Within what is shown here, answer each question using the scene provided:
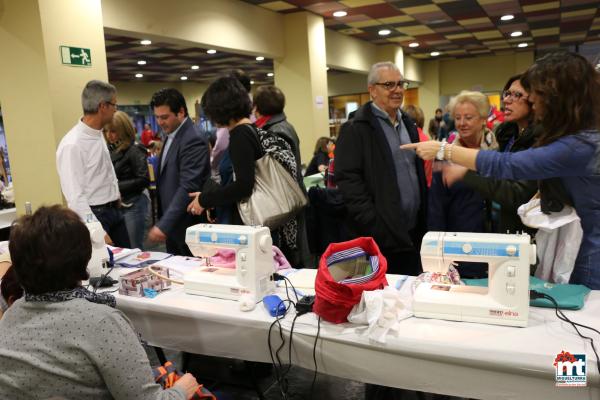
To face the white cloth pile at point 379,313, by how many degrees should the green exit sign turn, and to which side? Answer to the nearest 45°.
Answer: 0° — it already faces it

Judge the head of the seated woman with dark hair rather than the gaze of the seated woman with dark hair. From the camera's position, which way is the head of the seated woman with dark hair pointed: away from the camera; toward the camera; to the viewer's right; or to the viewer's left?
away from the camera

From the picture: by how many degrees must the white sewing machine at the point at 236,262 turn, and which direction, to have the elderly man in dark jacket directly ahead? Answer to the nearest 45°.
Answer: approximately 180°

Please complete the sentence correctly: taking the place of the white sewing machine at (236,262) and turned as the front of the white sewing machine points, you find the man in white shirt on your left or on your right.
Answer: on your right

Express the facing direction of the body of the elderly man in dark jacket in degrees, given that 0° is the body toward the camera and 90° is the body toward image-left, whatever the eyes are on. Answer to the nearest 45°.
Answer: approximately 315°

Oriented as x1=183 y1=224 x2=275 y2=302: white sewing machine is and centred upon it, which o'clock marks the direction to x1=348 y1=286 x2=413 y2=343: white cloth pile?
The white cloth pile is roughly at 9 o'clock from the white sewing machine.

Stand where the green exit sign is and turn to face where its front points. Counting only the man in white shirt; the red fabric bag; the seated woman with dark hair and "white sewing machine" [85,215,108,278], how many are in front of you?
4

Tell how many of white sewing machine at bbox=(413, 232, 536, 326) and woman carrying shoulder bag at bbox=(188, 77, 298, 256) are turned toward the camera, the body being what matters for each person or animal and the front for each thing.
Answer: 1

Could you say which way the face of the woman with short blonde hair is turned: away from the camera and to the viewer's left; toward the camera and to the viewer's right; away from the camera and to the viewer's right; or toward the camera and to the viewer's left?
toward the camera and to the viewer's left

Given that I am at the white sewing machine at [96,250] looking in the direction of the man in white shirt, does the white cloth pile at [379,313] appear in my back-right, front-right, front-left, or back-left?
back-right

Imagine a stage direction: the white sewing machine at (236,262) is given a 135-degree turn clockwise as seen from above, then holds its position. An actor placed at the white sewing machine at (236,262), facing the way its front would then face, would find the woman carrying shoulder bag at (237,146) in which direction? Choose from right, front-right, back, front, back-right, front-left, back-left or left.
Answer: front
